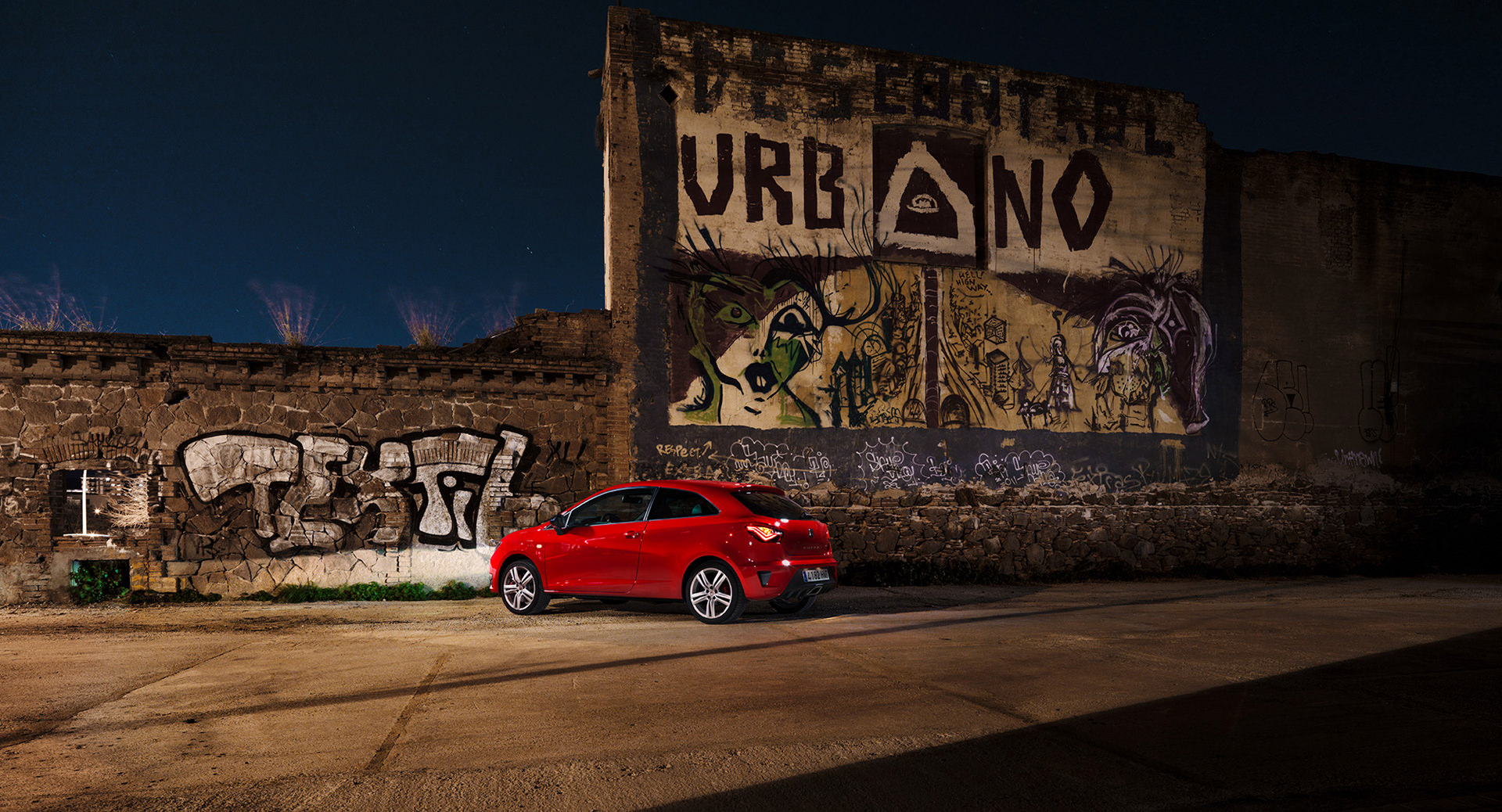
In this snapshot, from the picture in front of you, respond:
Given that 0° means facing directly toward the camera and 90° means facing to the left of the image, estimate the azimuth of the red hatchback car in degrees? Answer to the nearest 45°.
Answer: approximately 135°
